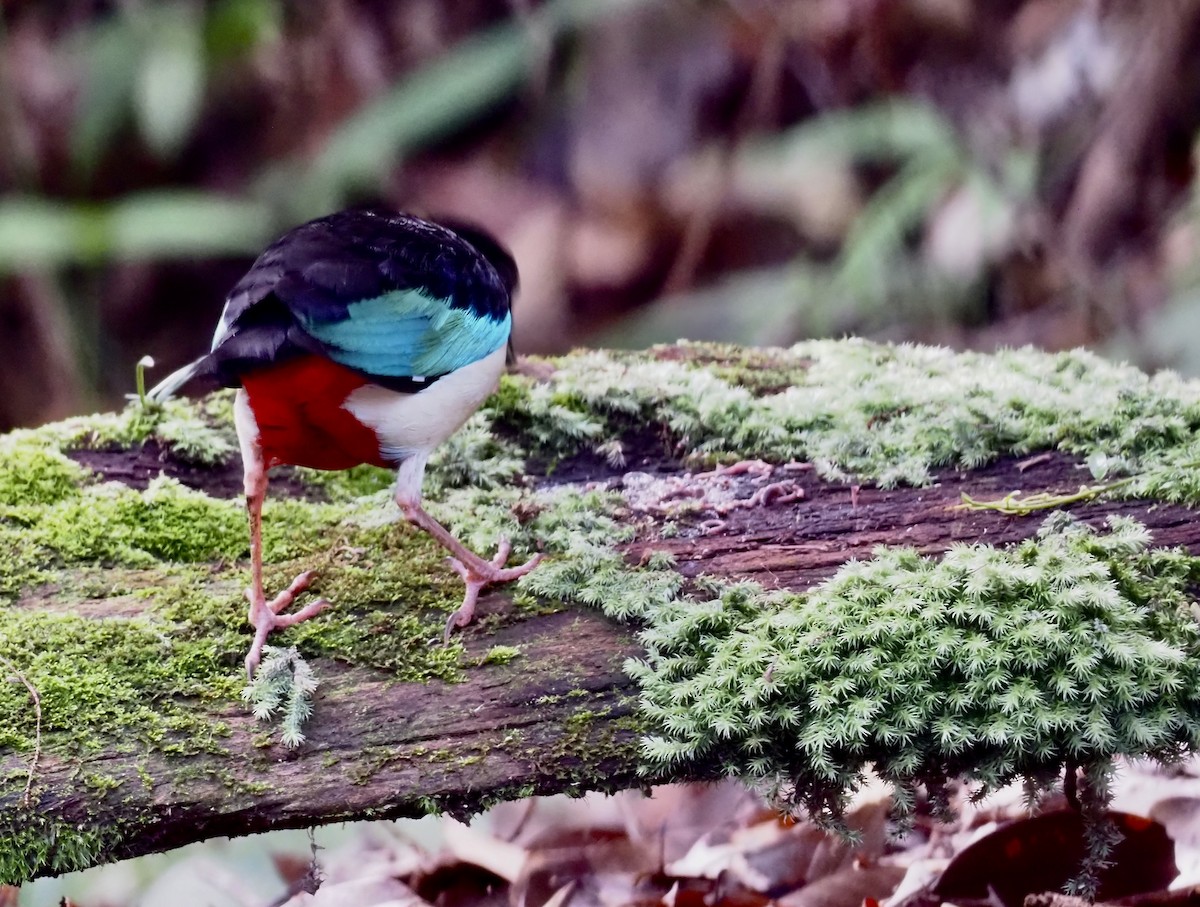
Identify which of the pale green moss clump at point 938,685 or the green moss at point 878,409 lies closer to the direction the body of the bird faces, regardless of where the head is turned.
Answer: the green moss

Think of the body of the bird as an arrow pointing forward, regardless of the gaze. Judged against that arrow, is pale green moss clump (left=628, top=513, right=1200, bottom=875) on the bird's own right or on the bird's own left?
on the bird's own right

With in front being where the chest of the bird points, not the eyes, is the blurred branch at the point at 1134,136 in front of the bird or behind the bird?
in front

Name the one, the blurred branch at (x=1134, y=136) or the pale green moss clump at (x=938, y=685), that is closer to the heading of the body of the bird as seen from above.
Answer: the blurred branch

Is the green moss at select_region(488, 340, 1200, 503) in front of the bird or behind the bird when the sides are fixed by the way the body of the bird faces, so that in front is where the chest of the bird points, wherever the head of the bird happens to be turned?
in front

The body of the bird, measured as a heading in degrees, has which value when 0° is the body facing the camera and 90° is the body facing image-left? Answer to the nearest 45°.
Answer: approximately 225°

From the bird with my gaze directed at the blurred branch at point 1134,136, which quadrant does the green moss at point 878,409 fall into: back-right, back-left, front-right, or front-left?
front-right
